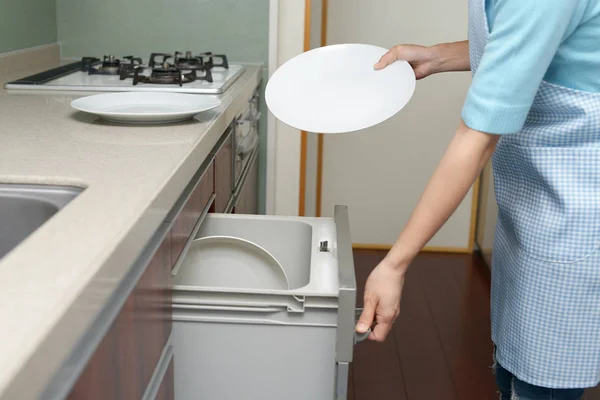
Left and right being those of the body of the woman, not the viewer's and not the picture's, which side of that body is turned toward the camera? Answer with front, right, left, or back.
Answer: left

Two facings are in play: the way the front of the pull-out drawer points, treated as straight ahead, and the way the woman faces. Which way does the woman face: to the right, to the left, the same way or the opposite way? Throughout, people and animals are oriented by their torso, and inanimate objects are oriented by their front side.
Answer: the opposite way

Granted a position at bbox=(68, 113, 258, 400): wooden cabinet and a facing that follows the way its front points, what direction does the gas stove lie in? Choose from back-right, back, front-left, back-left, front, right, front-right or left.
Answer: left

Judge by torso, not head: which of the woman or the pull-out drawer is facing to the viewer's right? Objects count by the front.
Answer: the pull-out drawer

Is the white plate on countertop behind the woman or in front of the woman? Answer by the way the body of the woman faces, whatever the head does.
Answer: in front

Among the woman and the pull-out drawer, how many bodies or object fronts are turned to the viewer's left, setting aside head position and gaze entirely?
1

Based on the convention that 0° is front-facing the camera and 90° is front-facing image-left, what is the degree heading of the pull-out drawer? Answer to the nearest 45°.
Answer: approximately 270°

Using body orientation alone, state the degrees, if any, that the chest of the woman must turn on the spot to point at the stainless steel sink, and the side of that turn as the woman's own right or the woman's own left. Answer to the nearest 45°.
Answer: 0° — they already face it

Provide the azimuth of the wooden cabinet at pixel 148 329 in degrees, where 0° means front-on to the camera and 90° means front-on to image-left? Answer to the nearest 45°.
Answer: approximately 270°

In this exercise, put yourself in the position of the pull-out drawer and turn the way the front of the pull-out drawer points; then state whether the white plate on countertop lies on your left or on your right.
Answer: on your left
